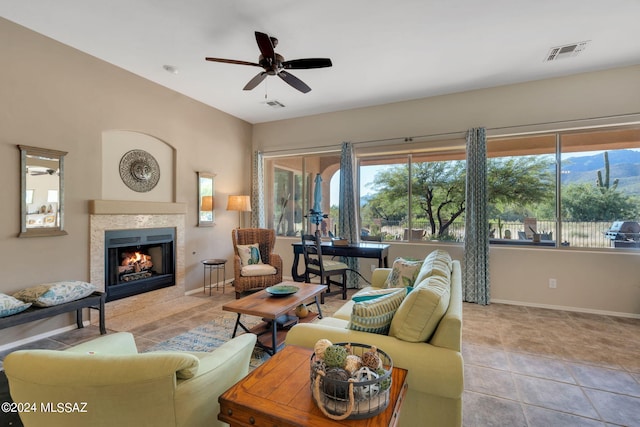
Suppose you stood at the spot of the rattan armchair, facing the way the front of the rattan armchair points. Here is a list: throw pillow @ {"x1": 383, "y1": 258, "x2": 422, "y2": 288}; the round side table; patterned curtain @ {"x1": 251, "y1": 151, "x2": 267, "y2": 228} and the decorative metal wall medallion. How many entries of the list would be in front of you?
1

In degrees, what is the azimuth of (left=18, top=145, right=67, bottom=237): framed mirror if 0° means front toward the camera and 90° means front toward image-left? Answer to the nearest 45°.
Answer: approximately 315°

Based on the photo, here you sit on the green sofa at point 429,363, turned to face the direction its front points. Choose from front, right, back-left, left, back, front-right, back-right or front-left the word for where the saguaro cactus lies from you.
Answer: back-right

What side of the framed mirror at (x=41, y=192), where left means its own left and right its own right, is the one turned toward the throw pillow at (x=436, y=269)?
front

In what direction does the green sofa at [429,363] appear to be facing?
to the viewer's left

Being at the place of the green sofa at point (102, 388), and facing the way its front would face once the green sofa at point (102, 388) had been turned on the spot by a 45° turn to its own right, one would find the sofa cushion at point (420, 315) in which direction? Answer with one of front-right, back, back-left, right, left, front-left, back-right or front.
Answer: front

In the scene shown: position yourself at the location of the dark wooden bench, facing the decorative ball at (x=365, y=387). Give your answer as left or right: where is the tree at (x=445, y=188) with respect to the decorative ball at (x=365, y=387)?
left

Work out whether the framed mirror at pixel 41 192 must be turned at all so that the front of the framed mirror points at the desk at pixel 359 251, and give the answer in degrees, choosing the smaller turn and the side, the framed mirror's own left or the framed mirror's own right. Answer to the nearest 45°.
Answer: approximately 45° to the framed mirror's own left

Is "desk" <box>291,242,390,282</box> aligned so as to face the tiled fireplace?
no

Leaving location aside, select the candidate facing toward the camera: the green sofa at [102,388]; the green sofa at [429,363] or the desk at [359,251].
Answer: the desk

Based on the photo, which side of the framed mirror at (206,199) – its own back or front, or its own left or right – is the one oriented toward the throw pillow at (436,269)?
front

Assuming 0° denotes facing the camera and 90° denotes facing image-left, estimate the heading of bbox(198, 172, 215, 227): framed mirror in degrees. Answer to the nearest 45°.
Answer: approximately 315°

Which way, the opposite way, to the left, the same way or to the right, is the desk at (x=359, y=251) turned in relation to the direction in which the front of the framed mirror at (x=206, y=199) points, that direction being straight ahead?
to the right

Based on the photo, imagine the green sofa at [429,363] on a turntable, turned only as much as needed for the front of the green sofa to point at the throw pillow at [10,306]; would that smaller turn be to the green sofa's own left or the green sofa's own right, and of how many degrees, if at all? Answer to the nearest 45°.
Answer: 0° — it already faces it

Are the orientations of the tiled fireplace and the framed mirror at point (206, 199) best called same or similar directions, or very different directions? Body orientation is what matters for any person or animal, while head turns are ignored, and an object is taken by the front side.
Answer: same or similar directions

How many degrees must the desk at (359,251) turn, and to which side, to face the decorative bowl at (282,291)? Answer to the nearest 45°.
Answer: approximately 45° to its right

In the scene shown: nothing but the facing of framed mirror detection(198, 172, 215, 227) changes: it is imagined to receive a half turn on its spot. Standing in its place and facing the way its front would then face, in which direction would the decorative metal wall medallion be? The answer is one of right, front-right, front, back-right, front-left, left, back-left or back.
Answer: left

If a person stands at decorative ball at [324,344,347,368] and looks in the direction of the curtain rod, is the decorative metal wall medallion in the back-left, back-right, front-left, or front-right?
front-left

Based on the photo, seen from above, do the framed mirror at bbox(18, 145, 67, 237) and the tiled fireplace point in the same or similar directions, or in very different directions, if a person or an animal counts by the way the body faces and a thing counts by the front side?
same or similar directions

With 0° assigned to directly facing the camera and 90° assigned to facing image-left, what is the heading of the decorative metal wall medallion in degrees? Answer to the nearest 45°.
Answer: approximately 315°

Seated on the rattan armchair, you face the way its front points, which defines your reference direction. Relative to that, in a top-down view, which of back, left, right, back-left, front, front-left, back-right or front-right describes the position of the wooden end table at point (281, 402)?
front-right
